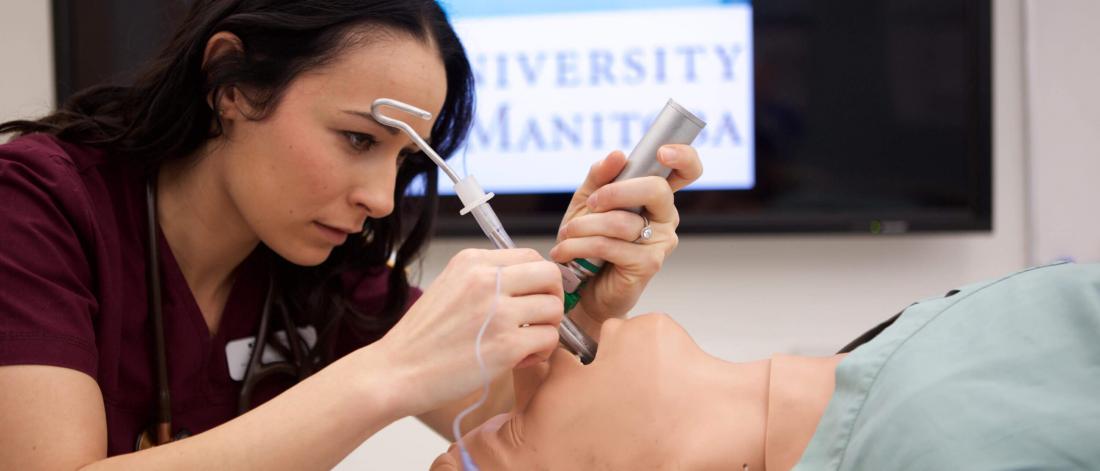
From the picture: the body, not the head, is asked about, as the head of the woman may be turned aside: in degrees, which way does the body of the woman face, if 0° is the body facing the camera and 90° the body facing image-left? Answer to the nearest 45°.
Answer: approximately 315°

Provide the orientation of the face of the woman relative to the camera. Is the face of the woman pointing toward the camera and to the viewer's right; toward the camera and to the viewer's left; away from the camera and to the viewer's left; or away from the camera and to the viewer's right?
toward the camera and to the viewer's right

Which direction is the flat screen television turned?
toward the camera

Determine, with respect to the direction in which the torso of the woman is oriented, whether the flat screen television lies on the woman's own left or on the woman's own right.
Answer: on the woman's own left

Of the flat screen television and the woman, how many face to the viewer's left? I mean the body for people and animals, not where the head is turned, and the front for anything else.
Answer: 0
